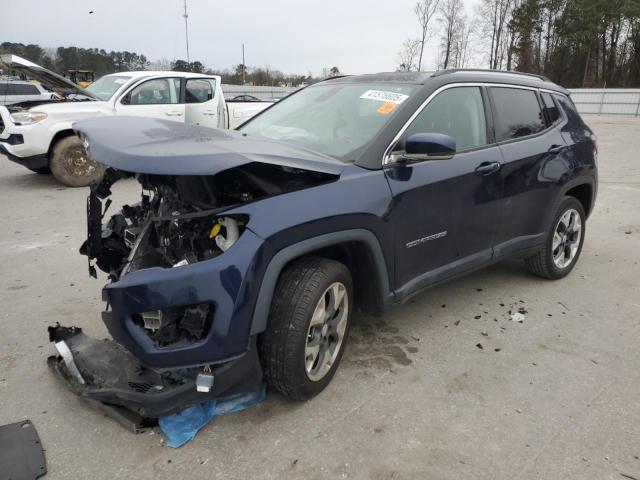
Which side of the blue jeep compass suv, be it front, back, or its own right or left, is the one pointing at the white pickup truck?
right

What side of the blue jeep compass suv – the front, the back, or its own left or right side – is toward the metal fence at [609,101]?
back

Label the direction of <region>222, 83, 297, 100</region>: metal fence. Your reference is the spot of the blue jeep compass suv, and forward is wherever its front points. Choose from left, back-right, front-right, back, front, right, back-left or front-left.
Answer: back-right

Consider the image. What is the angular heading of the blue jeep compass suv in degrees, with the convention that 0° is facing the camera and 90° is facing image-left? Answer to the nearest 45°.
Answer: approximately 45°
